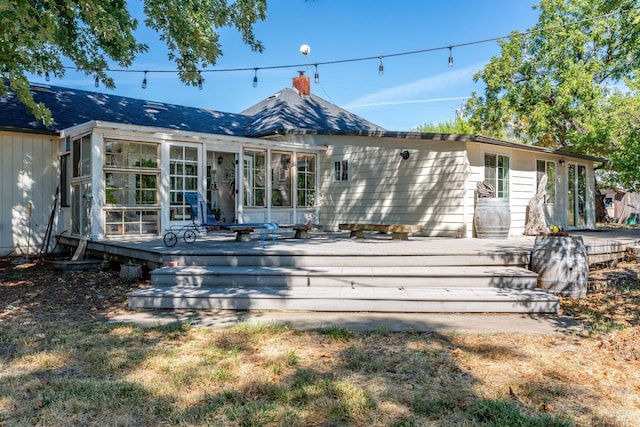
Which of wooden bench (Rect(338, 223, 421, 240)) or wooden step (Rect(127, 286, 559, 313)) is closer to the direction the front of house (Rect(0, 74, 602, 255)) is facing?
the wooden step

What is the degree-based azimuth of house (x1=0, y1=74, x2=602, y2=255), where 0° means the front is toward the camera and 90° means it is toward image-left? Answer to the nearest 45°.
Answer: approximately 0°

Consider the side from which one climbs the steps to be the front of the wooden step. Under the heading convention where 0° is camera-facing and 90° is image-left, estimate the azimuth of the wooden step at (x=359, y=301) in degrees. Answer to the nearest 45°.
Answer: approximately 0°

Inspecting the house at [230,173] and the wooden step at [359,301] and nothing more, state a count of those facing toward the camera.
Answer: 2

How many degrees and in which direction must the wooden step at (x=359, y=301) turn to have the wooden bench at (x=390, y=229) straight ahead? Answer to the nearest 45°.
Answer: approximately 180°

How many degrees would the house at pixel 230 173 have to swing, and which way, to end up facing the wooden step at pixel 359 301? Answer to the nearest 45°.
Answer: approximately 45° to its left

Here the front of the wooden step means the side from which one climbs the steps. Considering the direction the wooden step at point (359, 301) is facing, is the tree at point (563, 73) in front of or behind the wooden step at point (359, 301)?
behind

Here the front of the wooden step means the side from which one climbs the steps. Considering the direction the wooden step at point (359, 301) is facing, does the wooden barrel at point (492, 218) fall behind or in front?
behind

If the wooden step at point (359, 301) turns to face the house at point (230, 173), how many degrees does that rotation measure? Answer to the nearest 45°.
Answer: approximately 135° to its right

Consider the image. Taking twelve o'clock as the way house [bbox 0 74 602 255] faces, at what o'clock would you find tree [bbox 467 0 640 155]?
The tree is roughly at 8 o'clock from the house.
